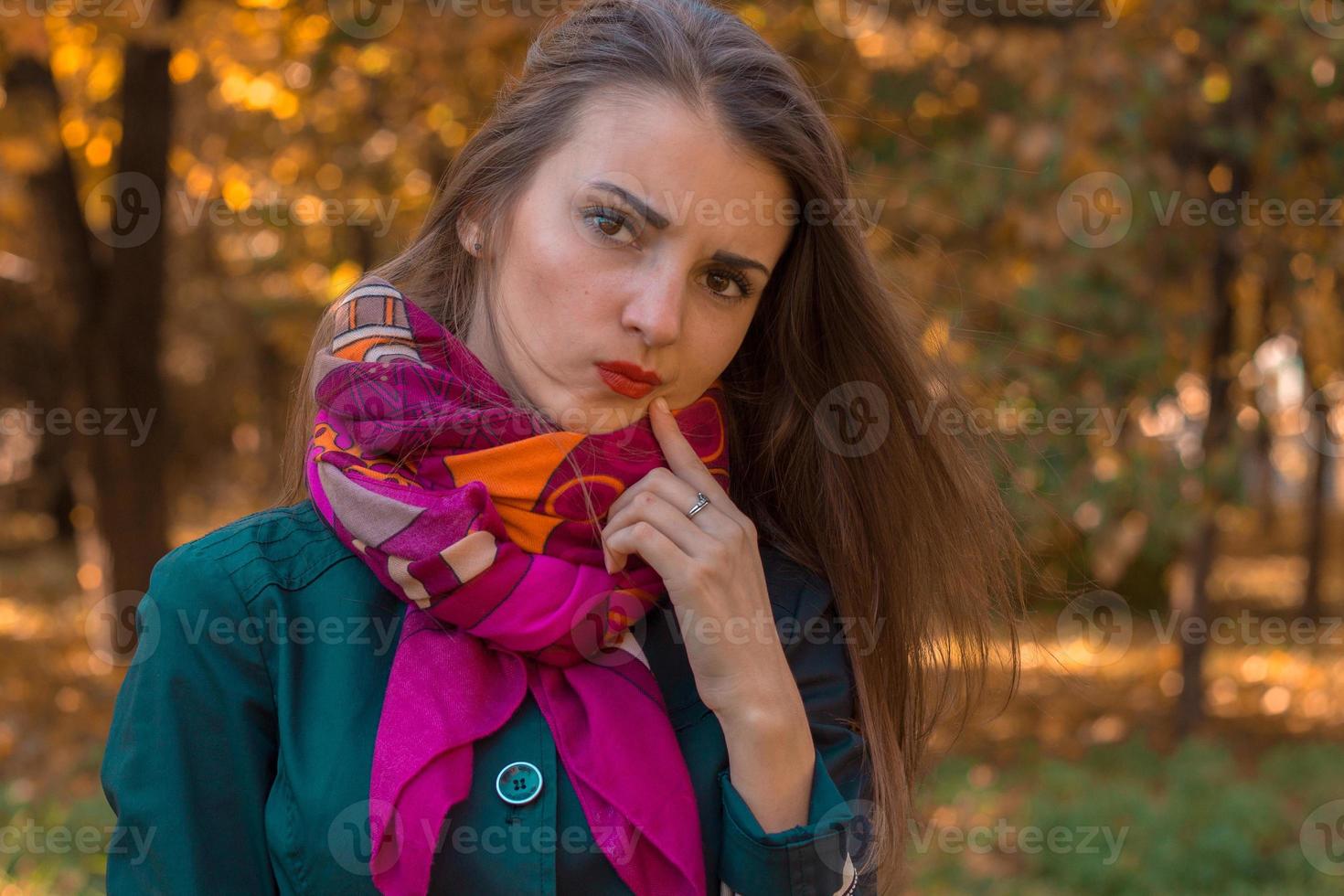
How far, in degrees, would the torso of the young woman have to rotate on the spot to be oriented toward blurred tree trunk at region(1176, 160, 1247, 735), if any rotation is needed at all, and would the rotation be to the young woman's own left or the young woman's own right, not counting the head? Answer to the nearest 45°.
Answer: approximately 135° to the young woman's own left

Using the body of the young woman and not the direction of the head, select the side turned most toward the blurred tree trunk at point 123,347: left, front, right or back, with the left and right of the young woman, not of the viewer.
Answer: back

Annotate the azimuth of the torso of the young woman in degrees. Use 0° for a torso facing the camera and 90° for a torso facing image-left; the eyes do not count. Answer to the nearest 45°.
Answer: approximately 0°
